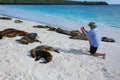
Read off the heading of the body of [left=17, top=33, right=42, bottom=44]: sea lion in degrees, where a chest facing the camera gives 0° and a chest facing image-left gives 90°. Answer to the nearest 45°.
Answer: approximately 270°

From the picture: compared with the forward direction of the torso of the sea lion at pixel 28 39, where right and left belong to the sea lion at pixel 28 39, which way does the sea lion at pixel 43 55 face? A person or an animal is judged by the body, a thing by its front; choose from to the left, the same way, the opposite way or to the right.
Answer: the opposite way

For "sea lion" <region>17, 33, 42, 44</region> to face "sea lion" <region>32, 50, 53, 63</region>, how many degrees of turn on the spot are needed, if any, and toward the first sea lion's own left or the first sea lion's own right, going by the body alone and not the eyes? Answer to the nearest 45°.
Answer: approximately 90° to the first sea lion's own right

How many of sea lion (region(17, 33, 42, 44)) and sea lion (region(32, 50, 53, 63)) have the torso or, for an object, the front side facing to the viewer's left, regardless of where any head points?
1

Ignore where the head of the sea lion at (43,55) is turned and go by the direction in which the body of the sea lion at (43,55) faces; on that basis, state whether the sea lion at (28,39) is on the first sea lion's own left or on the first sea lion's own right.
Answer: on the first sea lion's own right

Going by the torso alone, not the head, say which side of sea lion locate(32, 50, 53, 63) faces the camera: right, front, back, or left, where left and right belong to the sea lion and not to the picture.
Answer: left
